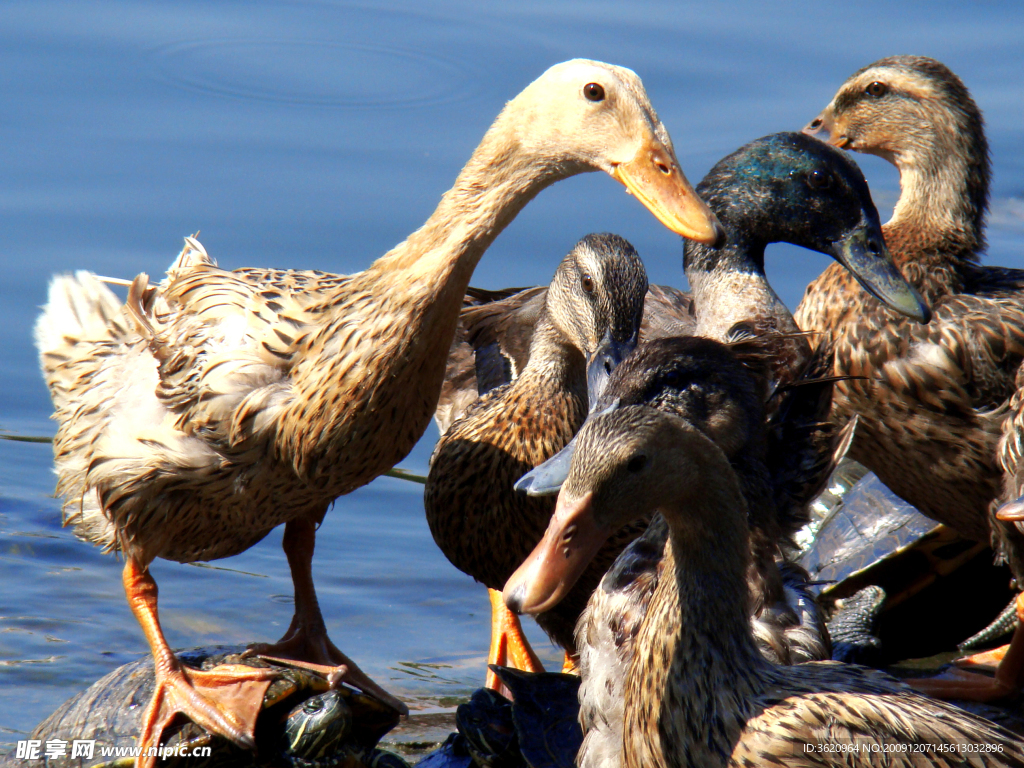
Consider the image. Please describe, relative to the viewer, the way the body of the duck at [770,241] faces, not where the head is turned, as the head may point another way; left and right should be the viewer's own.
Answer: facing to the right of the viewer

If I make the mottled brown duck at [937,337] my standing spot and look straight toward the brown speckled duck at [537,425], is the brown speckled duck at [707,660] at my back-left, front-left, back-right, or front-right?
front-left

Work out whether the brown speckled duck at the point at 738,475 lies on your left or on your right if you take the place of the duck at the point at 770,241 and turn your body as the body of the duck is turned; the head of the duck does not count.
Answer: on your right

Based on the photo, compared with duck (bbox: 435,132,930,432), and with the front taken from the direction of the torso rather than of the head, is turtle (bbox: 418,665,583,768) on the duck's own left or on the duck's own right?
on the duck's own right

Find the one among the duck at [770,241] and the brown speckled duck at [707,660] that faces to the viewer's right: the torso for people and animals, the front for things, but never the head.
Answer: the duck

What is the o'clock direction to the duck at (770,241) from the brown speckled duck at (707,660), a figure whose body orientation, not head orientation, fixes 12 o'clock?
The duck is roughly at 3 o'clock from the brown speckled duck.

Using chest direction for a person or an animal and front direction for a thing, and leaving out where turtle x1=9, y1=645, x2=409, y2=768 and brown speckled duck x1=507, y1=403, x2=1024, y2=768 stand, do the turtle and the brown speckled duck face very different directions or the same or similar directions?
very different directions

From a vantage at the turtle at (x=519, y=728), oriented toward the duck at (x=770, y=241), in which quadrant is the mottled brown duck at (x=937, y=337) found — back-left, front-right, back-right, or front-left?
front-right

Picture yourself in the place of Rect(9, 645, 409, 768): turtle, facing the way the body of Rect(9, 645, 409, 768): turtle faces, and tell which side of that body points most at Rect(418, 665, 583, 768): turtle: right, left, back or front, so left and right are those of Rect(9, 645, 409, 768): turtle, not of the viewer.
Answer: front

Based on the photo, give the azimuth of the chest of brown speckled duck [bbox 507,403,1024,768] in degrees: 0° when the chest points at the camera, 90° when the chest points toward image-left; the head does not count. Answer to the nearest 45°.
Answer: approximately 90°

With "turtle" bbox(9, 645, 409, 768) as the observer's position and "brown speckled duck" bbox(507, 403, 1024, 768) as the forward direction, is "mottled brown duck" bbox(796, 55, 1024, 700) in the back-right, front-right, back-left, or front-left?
front-left

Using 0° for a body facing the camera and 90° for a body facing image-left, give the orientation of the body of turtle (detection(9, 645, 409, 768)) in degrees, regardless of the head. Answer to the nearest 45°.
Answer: approximately 315°
